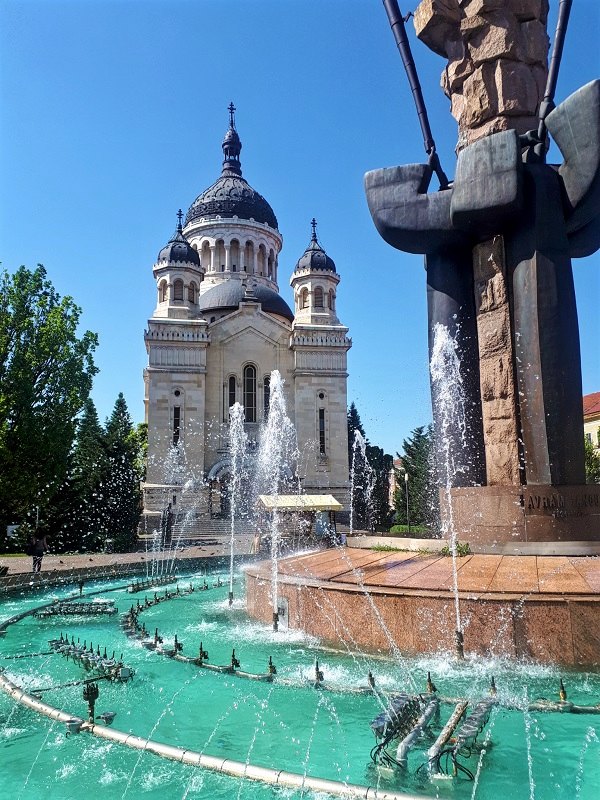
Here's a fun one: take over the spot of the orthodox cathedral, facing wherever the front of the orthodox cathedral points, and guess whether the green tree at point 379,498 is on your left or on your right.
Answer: on your left

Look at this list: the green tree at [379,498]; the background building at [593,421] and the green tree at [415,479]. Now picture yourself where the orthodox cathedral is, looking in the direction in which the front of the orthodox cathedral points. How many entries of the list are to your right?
0

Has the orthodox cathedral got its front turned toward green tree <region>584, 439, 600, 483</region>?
no

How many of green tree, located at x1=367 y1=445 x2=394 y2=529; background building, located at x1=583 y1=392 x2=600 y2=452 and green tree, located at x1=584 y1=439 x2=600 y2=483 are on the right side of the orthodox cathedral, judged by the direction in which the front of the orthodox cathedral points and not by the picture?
0

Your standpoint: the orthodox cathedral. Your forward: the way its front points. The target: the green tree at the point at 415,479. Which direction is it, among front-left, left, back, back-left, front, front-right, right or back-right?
left

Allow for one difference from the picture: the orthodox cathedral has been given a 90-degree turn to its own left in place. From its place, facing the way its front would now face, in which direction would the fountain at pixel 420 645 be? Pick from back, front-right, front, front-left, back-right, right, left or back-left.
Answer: right

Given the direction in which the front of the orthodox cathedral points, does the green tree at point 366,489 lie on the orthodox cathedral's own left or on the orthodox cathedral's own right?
on the orthodox cathedral's own left

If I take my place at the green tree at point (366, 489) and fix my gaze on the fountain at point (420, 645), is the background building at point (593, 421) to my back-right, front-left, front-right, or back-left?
front-left

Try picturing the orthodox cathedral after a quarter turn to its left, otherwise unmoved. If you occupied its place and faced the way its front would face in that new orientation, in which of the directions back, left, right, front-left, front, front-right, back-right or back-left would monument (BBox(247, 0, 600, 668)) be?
right

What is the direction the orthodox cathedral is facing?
toward the camera

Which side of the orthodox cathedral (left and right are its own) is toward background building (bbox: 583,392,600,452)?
left

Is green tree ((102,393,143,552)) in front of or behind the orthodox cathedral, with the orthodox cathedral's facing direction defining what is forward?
in front

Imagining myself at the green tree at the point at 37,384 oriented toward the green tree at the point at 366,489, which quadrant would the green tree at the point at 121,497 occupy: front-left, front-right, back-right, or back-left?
front-left

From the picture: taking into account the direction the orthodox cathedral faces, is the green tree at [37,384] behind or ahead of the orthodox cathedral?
ahead

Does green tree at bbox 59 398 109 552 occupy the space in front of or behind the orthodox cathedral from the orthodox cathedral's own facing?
in front

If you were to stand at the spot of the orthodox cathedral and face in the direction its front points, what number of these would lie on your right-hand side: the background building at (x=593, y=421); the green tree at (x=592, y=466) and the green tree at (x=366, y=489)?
0

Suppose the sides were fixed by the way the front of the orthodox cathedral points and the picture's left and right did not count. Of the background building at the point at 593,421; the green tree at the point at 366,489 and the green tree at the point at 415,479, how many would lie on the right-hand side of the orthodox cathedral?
0
